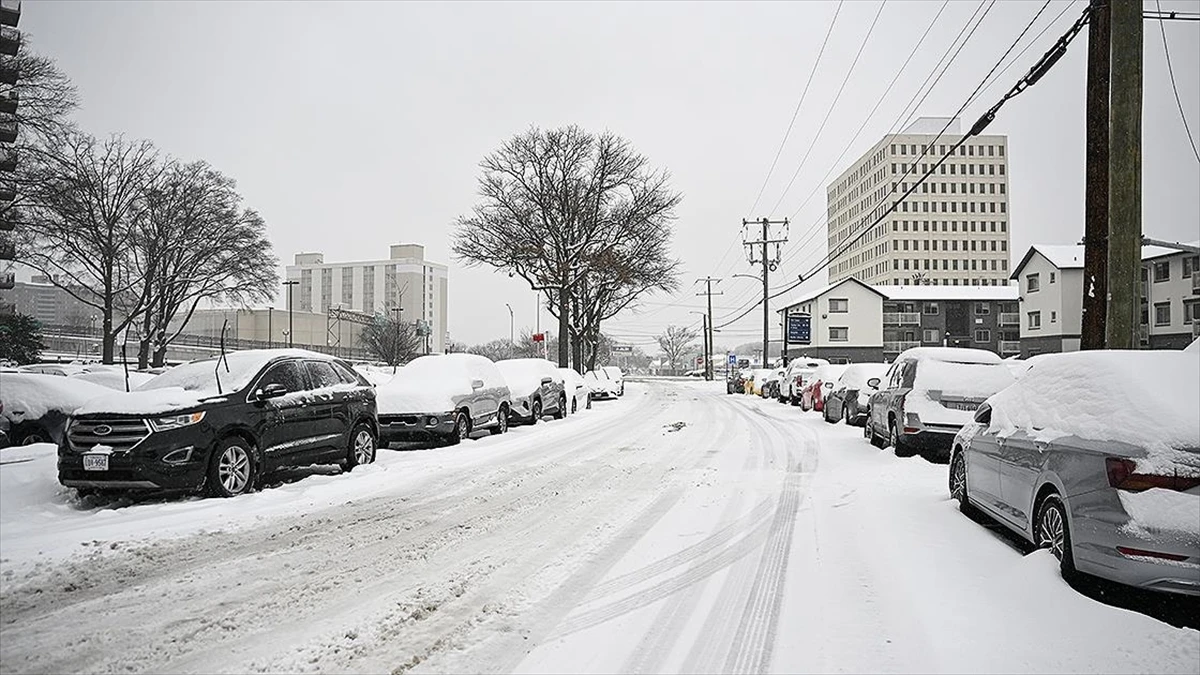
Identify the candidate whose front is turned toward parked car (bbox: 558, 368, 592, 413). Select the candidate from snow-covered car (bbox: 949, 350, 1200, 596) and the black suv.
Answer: the snow-covered car

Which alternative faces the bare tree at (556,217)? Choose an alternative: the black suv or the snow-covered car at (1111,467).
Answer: the snow-covered car

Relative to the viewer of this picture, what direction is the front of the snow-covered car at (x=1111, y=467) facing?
facing away from the viewer and to the left of the viewer

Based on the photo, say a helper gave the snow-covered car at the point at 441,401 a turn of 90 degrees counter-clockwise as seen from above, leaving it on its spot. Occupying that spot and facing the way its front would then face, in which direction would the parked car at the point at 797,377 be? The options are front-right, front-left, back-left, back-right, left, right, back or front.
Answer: left

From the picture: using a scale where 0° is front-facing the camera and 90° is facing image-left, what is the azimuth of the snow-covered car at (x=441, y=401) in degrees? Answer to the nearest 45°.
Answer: approximately 45°

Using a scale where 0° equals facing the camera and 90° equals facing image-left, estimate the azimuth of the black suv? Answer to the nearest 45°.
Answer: approximately 45°

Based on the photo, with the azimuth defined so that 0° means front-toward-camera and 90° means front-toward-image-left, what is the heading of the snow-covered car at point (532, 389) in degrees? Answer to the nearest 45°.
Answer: approximately 45°
